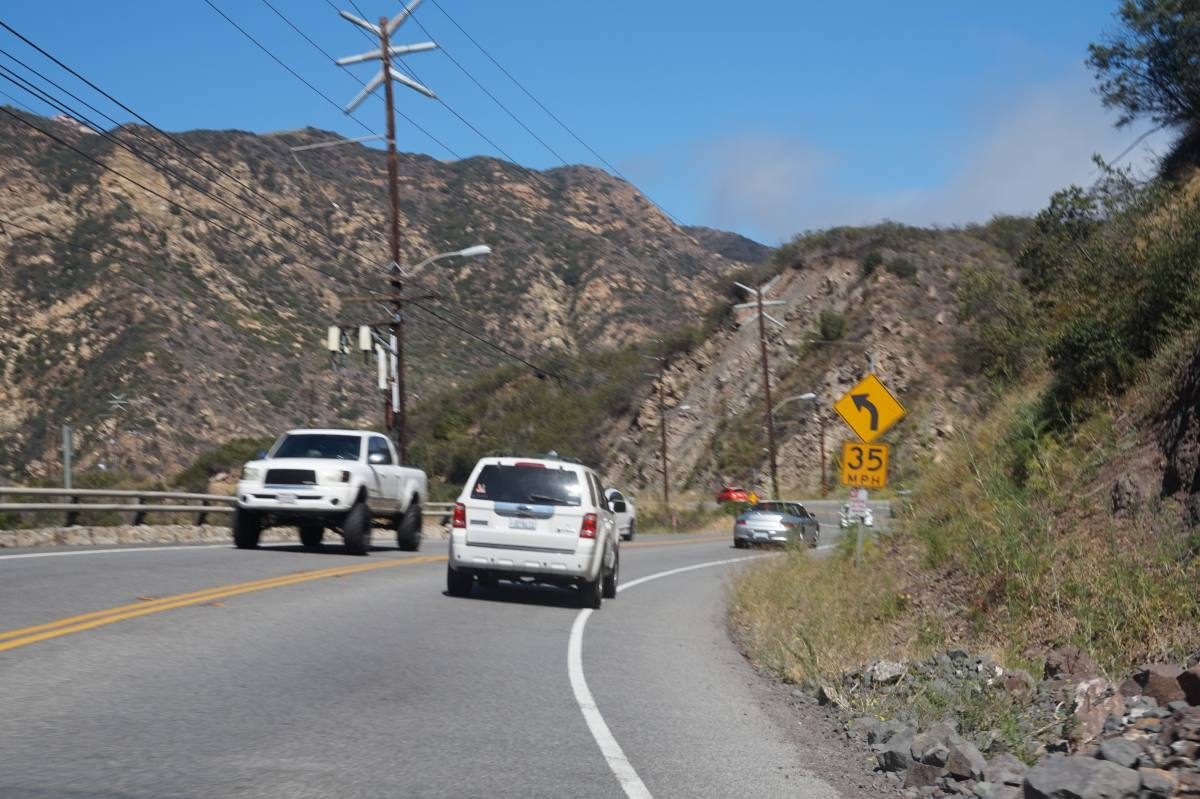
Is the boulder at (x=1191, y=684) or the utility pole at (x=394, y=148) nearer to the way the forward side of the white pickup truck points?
the boulder

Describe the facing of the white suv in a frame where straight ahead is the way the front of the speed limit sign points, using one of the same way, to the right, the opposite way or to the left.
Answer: the opposite way

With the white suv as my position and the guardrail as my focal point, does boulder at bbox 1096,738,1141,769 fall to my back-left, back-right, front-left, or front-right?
back-left

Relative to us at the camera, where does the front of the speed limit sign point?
facing the viewer

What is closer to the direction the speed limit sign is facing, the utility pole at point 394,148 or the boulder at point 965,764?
the boulder

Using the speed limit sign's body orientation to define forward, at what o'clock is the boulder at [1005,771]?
The boulder is roughly at 12 o'clock from the speed limit sign.

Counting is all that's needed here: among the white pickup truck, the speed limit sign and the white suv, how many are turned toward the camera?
2

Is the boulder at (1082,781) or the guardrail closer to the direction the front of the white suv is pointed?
the guardrail

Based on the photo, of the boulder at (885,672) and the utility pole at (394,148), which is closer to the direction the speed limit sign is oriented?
the boulder

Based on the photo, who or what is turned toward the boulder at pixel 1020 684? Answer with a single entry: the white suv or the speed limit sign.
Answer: the speed limit sign

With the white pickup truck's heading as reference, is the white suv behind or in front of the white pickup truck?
in front

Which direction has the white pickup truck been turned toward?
toward the camera

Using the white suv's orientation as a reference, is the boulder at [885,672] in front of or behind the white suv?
behind

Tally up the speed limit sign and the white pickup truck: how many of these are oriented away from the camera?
0

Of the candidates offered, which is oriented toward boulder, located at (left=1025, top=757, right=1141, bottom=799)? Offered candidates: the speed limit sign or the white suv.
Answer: the speed limit sign

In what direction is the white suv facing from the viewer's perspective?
away from the camera

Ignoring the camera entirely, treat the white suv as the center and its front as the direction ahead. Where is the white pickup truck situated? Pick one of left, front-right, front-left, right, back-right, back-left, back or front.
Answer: front-left
